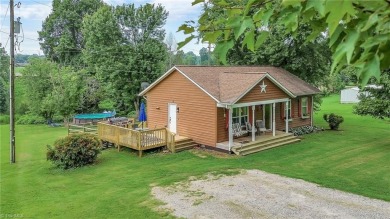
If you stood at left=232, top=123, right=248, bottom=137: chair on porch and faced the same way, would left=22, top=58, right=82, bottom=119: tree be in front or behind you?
behind

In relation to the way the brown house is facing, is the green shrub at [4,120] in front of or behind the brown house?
behind

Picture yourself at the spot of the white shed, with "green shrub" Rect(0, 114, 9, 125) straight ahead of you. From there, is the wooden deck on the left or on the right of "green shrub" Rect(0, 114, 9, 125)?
left

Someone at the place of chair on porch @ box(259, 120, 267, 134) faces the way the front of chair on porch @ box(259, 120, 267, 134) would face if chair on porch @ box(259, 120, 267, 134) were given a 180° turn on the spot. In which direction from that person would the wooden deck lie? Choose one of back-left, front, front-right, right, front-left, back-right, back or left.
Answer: left

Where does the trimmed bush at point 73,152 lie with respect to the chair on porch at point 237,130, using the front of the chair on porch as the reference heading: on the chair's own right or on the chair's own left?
on the chair's own right

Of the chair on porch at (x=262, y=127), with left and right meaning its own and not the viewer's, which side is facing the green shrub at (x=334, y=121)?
left

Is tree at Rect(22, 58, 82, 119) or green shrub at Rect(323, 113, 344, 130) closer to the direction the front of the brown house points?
the green shrub

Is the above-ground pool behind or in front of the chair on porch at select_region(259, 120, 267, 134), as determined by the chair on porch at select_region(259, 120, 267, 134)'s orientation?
behind

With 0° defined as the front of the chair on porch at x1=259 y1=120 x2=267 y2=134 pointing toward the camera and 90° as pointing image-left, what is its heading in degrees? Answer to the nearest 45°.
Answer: approximately 315°

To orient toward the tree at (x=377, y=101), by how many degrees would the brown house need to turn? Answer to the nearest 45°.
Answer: approximately 45° to its left

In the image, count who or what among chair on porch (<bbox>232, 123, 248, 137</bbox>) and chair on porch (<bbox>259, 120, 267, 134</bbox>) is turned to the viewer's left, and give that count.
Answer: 0

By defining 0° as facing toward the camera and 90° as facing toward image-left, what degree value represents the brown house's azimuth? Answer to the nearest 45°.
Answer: approximately 315°

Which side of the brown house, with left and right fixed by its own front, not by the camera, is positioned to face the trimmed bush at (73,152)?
right

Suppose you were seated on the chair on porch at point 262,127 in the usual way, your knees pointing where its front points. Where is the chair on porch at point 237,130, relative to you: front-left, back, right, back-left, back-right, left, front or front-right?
right
